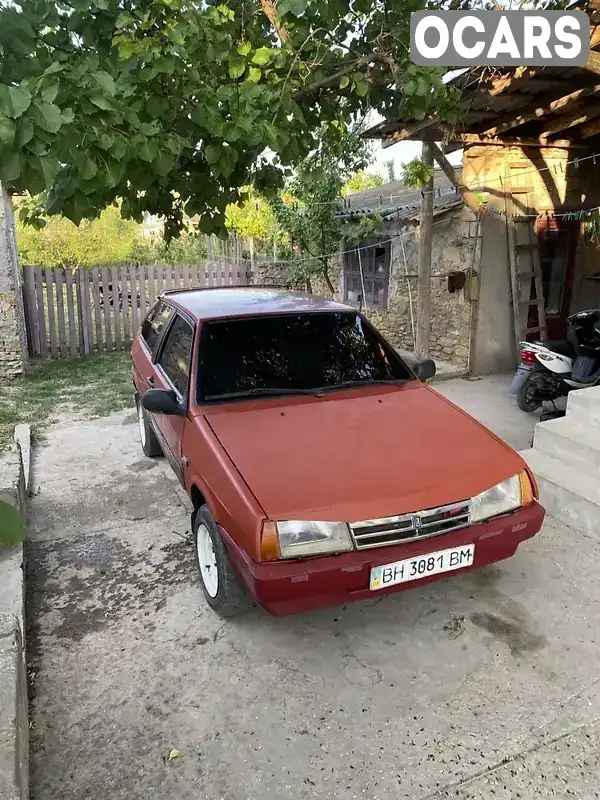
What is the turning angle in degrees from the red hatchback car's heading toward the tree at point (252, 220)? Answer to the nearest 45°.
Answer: approximately 135° to its left

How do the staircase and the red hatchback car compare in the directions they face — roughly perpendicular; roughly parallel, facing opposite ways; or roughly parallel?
roughly perpendicular

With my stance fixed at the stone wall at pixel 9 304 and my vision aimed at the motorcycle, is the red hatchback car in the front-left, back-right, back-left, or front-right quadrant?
front-right

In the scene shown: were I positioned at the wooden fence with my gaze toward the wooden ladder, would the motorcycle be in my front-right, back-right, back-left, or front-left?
front-right

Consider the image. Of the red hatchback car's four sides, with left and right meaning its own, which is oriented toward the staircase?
left

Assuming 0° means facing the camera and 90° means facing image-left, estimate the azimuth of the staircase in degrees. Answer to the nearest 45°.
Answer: approximately 45°

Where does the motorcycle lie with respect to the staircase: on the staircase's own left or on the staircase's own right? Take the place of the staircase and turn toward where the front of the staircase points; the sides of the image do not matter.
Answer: on the staircase's own right

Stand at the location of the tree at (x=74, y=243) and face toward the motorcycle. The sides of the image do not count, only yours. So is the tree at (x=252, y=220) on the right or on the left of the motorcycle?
left

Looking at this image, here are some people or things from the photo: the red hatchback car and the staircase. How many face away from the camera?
0

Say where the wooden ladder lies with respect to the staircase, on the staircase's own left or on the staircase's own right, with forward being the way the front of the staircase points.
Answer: on the staircase's own right

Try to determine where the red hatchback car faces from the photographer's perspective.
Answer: facing the viewer and to the right of the viewer

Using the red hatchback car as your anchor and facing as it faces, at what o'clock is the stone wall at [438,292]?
The stone wall is roughly at 8 o'clock from the red hatchback car.
